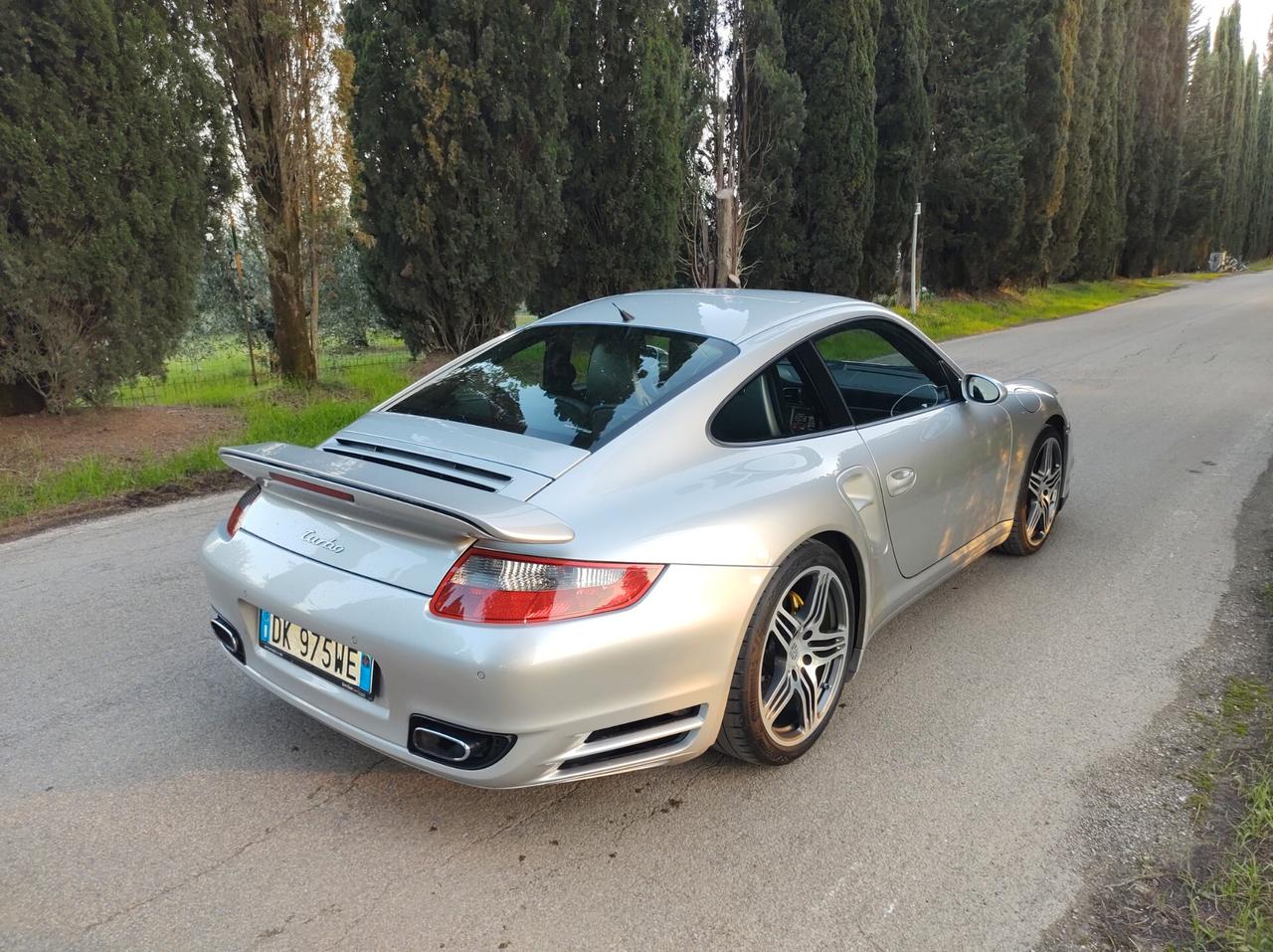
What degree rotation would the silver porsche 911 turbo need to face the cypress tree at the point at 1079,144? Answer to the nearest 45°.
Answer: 0° — it already faces it

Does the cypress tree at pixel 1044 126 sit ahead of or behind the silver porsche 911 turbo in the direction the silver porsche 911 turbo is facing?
ahead

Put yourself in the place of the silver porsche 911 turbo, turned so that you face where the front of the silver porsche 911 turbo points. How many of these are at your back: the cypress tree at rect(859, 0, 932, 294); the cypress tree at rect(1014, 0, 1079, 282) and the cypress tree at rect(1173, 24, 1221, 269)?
0

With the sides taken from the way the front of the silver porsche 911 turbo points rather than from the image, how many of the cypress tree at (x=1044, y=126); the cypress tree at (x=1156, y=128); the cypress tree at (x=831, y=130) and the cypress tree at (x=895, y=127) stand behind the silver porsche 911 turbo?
0

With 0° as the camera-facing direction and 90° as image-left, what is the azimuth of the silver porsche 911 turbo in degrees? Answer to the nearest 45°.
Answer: approximately 225°

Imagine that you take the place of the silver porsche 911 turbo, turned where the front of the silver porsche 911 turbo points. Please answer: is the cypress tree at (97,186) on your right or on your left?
on your left

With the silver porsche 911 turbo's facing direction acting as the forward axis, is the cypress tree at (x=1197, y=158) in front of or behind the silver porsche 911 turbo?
in front

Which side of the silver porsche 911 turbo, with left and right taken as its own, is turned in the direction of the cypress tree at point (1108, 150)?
front

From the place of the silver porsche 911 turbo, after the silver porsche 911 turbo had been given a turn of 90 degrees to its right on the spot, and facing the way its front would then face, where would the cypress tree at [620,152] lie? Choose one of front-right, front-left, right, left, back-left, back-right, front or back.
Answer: back-left

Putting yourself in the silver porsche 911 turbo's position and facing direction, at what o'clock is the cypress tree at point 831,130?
The cypress tree is roughly at 11 o'clock from the silver porsche 911 turbo.

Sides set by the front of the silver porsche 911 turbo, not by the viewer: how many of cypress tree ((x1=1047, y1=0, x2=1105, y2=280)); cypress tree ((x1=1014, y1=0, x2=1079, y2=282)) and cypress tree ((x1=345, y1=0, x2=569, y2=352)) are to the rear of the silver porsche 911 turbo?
0

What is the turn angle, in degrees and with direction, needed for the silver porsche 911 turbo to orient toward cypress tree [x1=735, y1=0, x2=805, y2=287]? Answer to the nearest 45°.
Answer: approximately 45° to its left

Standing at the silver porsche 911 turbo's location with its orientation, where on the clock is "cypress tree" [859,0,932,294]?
The cypress tree is roughly at 11 o'clock from the silver porsche 911 turbo.
